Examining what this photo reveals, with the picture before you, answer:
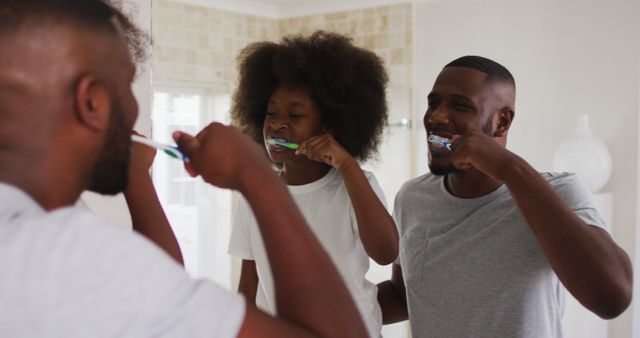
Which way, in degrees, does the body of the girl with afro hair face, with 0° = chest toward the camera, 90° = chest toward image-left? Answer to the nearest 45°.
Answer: approximately 45°

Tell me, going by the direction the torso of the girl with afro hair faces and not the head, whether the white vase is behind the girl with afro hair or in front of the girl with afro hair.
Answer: behind

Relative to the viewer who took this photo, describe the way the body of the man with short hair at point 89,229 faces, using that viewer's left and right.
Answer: facing away from the viewer and to the right of the viewer

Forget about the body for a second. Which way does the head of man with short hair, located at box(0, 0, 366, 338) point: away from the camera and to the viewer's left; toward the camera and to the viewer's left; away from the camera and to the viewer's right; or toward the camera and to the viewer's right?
away from the camera and to the viewer's right

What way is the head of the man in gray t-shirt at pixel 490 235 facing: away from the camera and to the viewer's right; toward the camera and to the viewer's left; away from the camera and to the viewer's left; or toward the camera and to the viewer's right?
toward the camera and to the viewer's left

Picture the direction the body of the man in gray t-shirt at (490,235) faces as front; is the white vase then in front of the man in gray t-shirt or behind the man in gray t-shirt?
behind

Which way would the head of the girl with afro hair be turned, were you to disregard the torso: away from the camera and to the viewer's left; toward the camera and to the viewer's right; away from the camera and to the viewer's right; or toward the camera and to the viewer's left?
toward the camera and to the viewer's left
